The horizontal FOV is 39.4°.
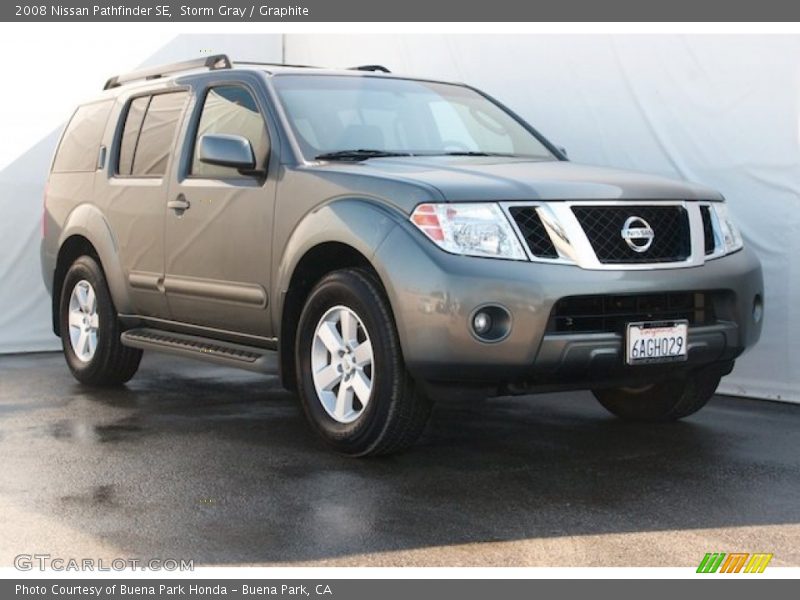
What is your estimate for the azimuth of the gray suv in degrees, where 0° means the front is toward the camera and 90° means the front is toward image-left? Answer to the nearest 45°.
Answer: approximately 315°
